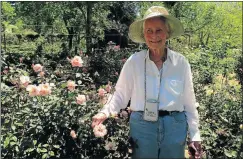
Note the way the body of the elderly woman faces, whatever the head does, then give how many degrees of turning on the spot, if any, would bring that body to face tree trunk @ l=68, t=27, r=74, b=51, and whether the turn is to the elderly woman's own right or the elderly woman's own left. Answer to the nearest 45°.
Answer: approximately 180°

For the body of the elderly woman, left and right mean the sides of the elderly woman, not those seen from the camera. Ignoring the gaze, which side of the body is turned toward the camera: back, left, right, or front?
front
